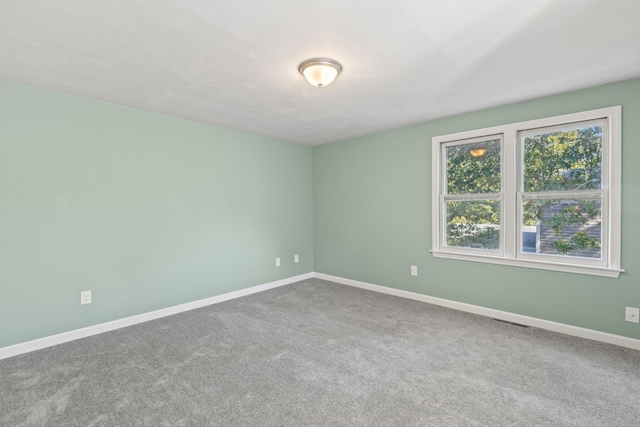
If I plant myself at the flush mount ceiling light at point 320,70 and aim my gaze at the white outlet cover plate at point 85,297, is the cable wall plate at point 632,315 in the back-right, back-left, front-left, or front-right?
back-right

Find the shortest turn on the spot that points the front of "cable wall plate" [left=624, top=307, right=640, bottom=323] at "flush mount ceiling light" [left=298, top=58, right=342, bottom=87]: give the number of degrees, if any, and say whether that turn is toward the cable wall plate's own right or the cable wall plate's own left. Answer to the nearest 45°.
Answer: approximately 45° to the cable wall plate's own right

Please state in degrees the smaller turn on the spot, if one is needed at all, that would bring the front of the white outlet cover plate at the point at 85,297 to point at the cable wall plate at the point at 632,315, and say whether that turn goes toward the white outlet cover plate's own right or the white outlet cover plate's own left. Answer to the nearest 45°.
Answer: approximately 45° to the white outlet cover plate's own left

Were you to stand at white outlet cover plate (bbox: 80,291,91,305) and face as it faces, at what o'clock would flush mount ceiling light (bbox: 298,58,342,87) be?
The flush mount ceiling light is roughly at 11 o'clock from the white outlet cover plate.

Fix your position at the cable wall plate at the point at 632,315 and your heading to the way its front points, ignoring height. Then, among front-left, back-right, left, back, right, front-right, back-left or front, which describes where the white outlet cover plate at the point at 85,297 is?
front-right

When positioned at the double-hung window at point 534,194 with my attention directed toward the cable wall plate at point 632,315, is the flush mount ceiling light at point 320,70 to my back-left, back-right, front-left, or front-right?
back-right

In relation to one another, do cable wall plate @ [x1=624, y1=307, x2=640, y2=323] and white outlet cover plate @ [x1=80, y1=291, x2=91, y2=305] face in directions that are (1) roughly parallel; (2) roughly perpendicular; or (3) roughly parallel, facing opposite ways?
roughly perpendicular

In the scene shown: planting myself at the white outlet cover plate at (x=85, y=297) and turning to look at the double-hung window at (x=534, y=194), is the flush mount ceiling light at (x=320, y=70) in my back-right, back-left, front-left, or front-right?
front-right

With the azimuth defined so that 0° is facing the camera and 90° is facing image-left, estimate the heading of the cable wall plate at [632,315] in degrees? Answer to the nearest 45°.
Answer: approximately 0°
